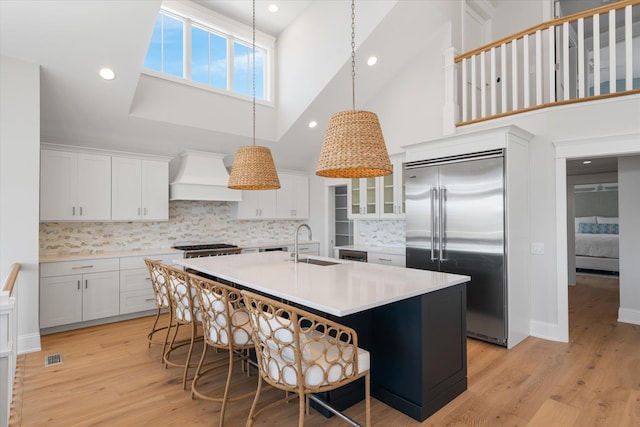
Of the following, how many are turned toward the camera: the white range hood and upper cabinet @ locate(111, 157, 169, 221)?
2

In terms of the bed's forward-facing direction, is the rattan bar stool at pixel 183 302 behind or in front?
in front

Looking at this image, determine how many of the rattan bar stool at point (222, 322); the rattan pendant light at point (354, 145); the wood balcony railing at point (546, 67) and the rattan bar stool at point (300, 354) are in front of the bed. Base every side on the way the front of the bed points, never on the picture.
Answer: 4

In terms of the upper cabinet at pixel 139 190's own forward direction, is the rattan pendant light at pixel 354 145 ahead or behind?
ahead

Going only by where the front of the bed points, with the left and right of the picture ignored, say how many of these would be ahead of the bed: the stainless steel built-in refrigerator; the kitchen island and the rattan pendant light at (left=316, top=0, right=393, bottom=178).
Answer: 3

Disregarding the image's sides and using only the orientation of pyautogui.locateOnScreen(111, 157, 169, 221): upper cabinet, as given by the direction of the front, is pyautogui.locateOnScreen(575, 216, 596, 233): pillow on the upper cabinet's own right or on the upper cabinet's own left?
on the upper cabinet's own left

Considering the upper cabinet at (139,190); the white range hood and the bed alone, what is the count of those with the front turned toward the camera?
3

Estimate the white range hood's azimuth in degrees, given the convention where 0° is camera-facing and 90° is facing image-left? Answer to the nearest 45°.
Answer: approximately 0°

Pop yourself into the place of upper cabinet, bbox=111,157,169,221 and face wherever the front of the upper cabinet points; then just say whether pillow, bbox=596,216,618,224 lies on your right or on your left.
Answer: on your left

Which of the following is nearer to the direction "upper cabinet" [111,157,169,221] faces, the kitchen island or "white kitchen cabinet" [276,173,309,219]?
the kitchen island

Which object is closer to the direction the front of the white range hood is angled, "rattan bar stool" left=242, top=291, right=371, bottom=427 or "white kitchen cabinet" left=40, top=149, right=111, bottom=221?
the rattan bar stool
